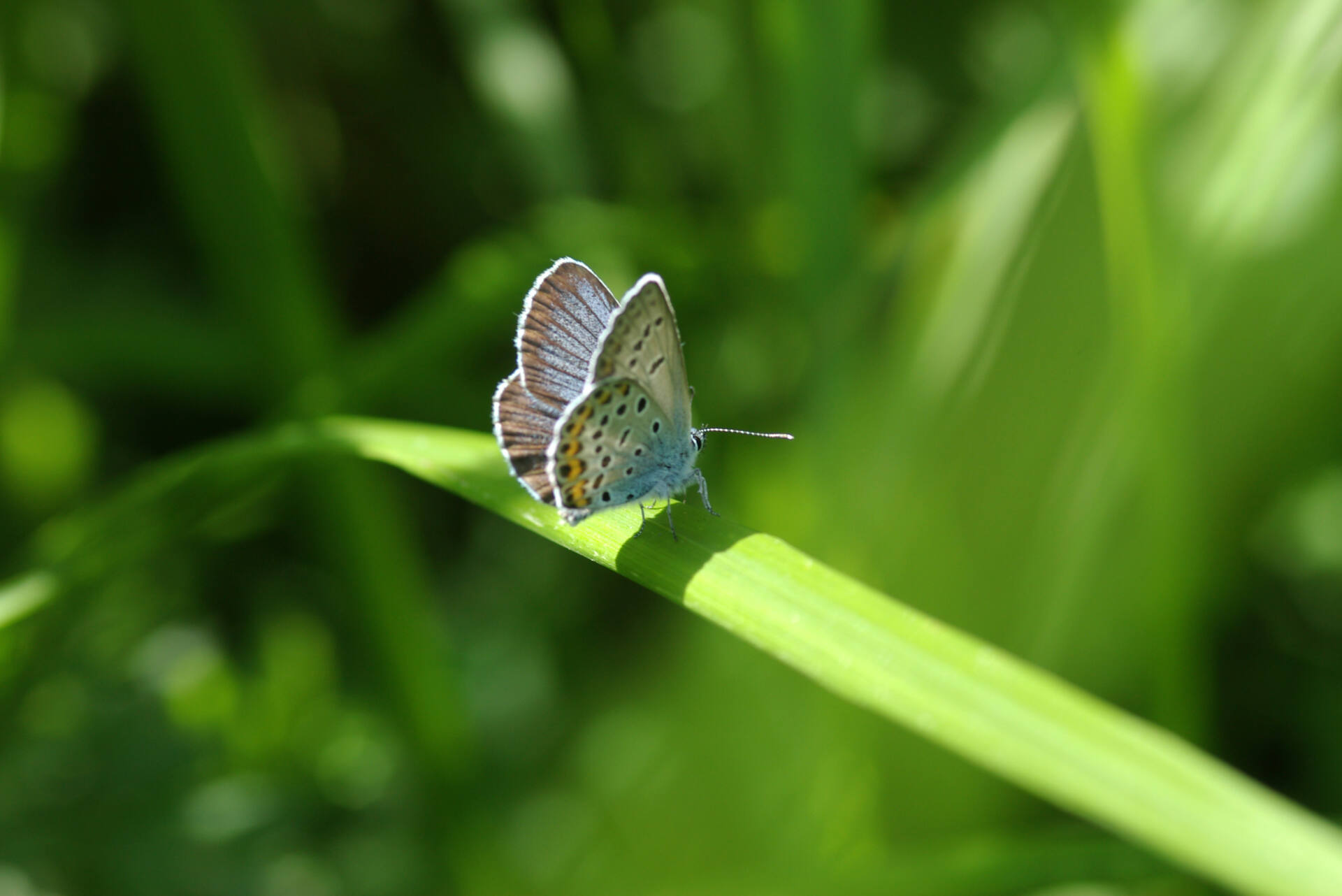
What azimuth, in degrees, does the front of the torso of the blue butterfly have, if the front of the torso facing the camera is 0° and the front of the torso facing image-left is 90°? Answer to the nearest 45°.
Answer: approximately 225°
